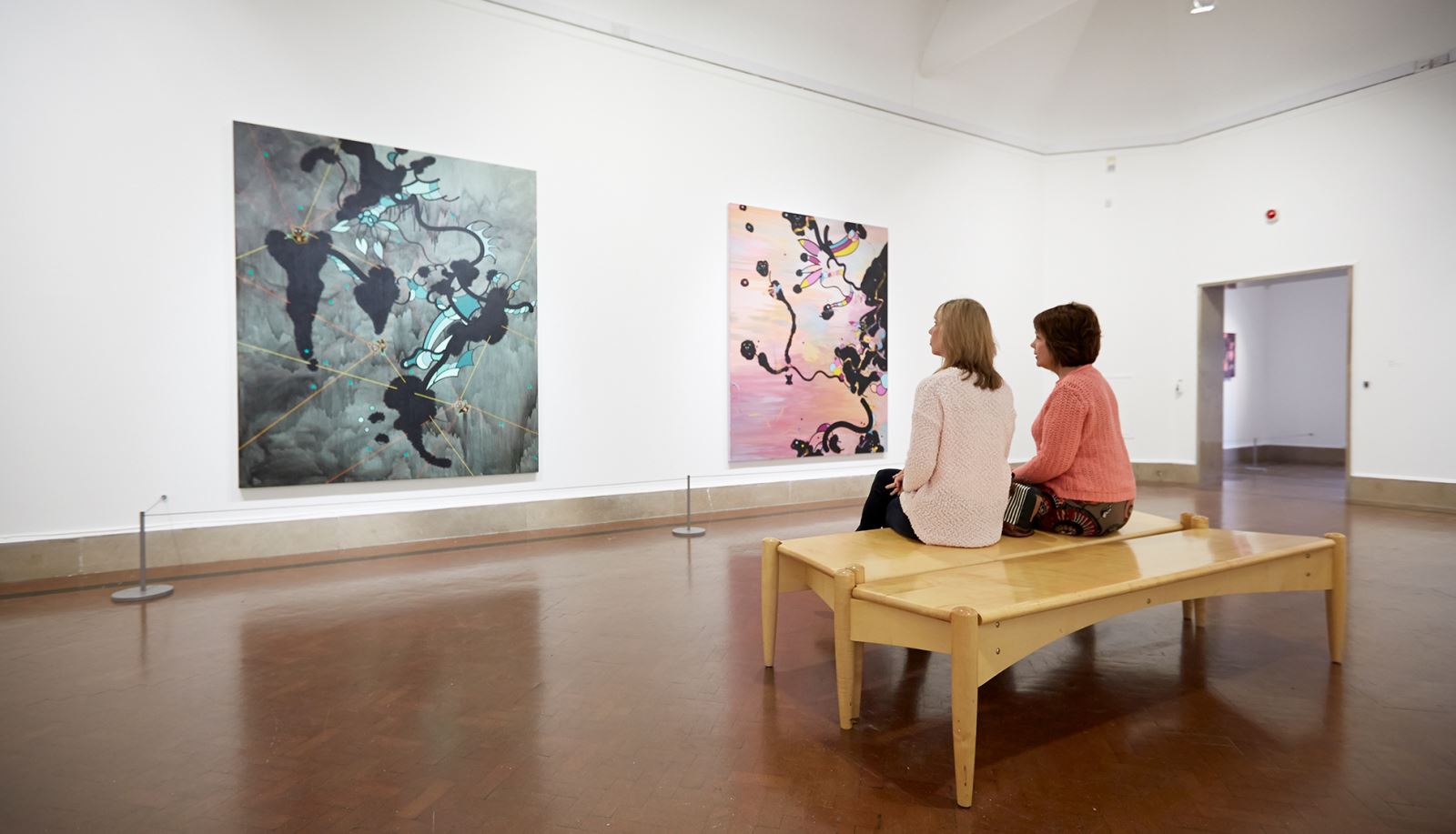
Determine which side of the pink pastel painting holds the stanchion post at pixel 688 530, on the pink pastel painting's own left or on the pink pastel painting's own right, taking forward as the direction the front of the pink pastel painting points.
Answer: on the pink pastel painting's own right

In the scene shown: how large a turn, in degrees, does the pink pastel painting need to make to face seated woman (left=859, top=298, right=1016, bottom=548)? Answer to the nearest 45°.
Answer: approximately 45° to its right

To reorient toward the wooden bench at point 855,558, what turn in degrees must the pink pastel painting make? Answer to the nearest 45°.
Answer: approximately 45° to its right

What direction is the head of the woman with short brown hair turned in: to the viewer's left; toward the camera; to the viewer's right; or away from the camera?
to the viewer's left

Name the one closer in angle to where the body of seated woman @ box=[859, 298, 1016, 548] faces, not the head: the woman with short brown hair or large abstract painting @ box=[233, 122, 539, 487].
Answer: the large abstract painting

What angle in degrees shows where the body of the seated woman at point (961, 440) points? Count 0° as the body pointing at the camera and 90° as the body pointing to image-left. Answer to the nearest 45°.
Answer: approximately 135°

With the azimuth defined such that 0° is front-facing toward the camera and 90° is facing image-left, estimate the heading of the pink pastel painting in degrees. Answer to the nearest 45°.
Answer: approximately 315°

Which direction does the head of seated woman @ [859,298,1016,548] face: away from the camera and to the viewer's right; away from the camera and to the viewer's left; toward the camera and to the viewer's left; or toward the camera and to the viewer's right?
away from the camera and to the viewer's left

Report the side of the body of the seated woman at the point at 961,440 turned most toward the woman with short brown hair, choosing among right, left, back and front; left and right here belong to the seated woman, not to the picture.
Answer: right

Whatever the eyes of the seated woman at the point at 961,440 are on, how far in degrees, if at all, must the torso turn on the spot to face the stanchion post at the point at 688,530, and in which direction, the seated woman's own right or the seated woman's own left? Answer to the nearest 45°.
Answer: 0° — they already face it

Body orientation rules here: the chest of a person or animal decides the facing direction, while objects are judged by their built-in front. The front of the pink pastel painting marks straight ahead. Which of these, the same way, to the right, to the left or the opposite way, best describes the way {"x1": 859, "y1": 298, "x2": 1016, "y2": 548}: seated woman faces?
the opposite way
